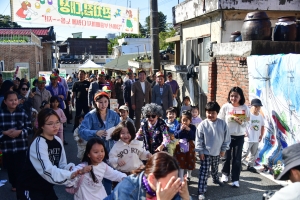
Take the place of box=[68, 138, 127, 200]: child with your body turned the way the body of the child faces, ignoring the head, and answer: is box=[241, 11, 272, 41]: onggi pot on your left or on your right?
on your left

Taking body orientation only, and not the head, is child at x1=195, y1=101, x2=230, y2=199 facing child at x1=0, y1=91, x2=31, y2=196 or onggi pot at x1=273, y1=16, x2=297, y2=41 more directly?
the child

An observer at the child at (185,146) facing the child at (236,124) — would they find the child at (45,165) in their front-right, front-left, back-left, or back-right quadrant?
back-right

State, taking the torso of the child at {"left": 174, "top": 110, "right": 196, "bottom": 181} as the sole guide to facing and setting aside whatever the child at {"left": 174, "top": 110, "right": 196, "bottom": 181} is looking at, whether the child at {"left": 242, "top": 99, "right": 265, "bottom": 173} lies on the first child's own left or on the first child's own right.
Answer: on the first child's own left

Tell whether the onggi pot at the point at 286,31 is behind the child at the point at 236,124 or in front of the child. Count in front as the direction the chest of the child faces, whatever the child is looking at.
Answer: behind

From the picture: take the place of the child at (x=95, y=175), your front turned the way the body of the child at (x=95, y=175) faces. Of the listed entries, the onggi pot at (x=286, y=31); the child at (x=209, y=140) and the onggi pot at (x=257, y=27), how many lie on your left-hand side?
3

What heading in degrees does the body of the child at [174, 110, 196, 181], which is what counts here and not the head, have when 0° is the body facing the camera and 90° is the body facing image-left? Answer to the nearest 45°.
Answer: approximately 0°

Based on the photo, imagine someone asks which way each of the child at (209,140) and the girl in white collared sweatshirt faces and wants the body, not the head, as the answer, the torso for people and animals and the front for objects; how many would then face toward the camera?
2
